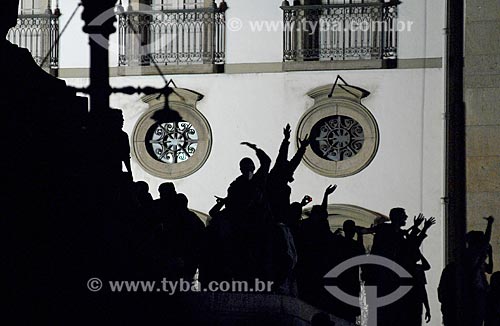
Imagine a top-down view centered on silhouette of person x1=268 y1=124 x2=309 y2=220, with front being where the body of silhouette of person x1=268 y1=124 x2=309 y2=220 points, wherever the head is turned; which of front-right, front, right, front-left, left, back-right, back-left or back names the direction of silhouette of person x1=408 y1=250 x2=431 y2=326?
front-left

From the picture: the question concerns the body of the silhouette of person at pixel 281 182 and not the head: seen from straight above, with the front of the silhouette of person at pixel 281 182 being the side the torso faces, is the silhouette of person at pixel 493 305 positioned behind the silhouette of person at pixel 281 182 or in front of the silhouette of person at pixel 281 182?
in front
